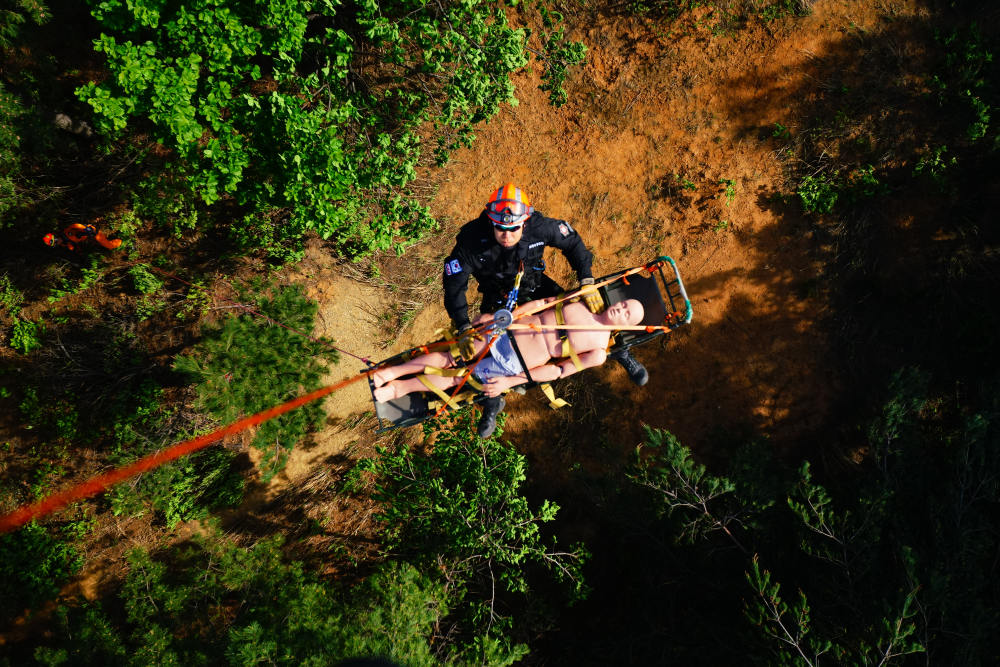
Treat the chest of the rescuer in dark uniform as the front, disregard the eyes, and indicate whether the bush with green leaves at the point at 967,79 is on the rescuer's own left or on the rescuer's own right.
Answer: on the rescuer's own left

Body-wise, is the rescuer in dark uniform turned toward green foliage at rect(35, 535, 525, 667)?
no

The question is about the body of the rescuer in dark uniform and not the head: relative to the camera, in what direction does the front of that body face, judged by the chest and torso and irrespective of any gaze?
toward the camera

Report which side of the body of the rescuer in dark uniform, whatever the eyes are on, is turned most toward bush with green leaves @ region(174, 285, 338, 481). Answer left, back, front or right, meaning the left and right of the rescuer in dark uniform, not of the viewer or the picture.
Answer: right

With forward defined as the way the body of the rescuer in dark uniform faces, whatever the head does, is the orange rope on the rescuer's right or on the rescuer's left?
on the rescuer's right

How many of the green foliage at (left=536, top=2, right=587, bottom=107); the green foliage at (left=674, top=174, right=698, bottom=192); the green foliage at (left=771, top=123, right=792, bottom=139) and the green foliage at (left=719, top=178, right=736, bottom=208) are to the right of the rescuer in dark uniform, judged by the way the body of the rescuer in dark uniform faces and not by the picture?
0

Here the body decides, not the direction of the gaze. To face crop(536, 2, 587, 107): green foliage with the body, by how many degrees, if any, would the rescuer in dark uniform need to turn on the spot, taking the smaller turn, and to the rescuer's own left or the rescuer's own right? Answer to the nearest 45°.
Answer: approximately 135° to the rescuer's own left

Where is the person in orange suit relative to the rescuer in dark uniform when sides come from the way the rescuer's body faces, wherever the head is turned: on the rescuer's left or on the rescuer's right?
on the rescuer's right
